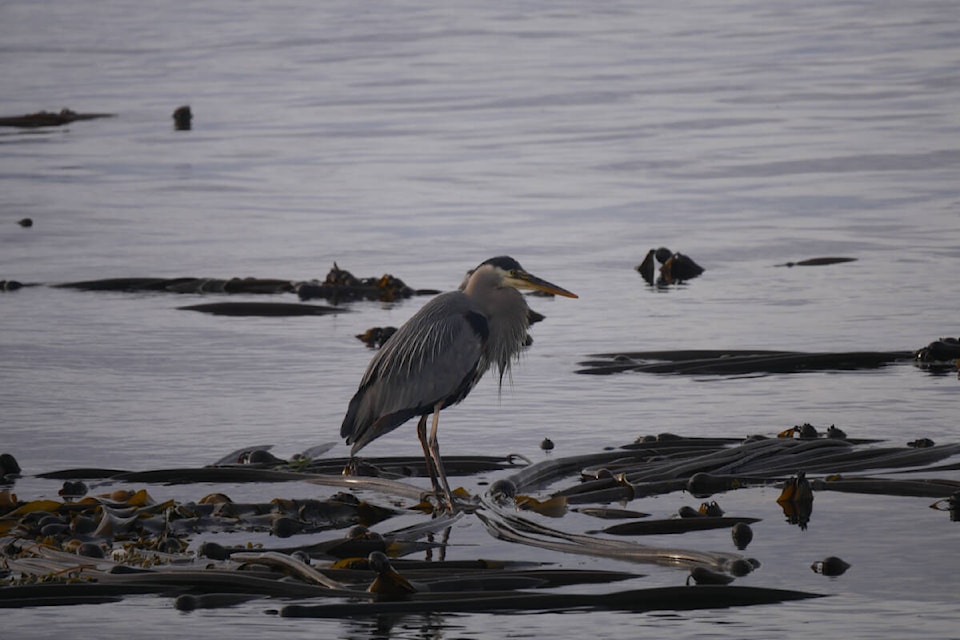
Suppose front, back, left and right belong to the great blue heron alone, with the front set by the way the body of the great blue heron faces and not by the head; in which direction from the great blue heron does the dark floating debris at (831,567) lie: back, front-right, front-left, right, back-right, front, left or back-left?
front-right

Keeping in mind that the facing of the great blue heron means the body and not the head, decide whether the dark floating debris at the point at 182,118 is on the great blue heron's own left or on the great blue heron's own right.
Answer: on the great blue heron's own left

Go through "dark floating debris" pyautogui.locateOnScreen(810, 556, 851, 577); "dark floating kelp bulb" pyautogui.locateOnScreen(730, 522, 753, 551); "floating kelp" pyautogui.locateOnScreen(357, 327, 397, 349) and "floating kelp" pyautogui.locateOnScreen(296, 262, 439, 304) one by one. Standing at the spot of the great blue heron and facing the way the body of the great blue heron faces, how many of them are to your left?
2

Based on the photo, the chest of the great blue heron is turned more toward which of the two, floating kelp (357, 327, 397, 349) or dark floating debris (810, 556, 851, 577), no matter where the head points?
the dark floating debris

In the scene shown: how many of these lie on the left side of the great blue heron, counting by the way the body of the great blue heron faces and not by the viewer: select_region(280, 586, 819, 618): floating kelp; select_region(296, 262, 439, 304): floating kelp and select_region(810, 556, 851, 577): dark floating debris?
1

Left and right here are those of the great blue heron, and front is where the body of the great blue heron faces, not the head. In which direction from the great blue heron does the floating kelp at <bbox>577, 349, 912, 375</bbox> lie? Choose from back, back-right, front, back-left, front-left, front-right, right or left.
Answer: front-left

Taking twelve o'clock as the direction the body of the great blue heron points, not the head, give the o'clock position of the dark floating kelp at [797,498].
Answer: The dark floating kelp is roughly at 1 o'clock from the great blue heron.

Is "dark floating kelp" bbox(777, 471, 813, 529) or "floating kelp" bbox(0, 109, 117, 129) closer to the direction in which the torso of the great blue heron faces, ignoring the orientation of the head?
the dark floating kelp

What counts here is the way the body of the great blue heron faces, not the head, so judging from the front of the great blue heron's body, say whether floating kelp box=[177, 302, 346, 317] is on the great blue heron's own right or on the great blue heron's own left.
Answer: on the great blue heron's own left

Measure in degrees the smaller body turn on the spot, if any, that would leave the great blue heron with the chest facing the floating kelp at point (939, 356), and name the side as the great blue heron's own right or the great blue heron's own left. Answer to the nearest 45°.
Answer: approximately 45° to the great blue heron's own left

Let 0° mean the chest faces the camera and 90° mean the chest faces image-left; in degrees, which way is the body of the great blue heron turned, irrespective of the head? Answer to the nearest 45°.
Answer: approximately 270°
